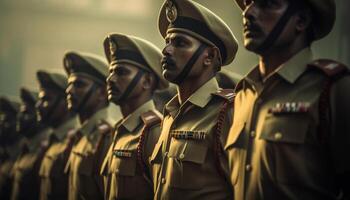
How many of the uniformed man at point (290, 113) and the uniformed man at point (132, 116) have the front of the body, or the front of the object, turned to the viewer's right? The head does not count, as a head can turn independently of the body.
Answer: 0

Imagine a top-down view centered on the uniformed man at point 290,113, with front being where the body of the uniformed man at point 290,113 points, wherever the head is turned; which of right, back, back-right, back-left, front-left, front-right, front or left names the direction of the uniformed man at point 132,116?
right

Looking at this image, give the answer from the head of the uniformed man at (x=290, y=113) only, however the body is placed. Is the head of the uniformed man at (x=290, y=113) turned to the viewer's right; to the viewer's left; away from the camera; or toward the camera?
to the viewer's left

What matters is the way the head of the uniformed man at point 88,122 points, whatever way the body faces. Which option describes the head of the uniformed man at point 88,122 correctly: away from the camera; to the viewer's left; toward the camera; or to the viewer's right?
to the viewer's left

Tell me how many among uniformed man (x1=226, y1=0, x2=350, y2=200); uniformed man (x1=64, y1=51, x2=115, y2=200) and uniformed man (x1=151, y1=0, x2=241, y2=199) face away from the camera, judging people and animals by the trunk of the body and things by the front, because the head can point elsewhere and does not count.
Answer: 0

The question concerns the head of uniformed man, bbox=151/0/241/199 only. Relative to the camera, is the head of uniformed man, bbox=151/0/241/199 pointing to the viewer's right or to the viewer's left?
to the viewer's left

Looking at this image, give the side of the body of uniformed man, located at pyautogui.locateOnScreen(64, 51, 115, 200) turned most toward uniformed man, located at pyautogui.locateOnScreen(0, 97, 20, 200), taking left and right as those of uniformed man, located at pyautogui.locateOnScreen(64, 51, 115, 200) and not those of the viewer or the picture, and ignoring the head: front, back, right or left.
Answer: right

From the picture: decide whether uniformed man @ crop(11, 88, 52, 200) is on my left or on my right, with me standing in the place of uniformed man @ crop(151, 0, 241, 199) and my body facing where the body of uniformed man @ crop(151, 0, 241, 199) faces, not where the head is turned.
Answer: on my right

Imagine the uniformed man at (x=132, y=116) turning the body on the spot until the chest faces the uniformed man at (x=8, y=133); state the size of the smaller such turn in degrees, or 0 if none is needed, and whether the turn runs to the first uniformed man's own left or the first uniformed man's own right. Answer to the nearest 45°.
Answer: approximately 90° to the first uniformed man's own right

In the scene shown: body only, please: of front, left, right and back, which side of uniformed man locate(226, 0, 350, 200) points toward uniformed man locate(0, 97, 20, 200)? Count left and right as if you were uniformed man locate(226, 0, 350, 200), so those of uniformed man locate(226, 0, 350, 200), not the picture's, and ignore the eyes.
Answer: right

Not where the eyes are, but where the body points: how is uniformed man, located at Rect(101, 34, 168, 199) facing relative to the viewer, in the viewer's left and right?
facing the viewer and to the left of the viewer
